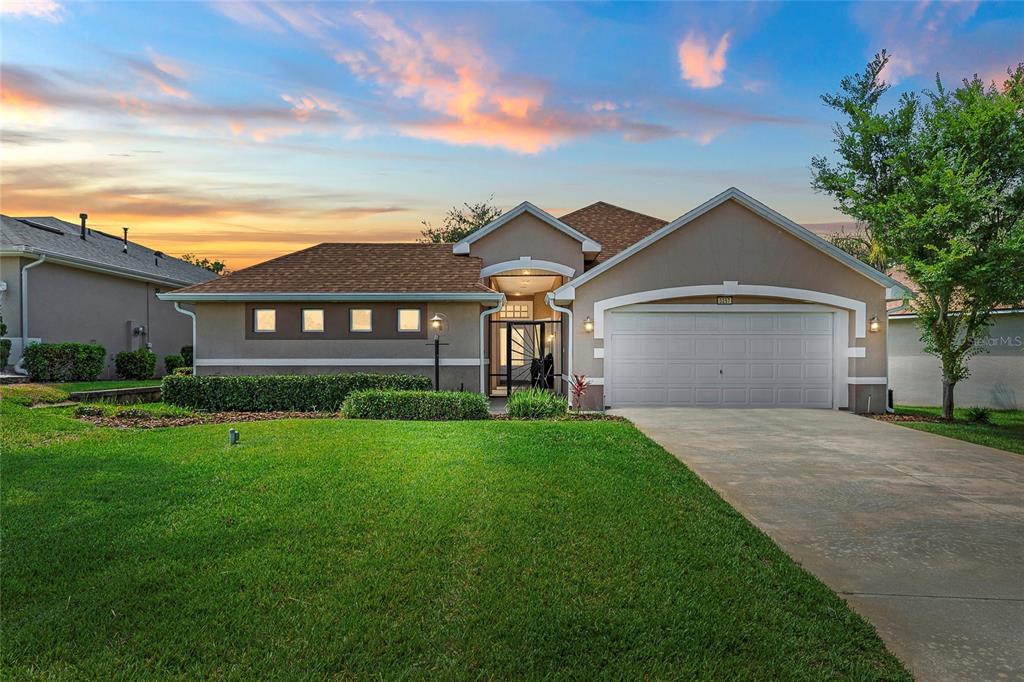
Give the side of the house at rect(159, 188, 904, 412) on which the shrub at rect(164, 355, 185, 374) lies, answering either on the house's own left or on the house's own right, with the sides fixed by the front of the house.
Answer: on the house's own right

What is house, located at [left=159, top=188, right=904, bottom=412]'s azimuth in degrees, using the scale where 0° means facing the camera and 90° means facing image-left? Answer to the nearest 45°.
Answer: approximately 0°

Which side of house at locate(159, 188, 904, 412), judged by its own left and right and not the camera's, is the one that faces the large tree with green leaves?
left

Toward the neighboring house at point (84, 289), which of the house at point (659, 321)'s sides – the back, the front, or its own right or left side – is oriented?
right

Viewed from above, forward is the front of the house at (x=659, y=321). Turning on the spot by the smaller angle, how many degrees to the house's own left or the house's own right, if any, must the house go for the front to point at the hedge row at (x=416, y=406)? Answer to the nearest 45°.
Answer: approximately 45° to the house's own right

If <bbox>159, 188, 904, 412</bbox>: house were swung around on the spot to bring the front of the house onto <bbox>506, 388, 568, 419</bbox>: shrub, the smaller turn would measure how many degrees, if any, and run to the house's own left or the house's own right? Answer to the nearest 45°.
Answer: approximately 45° to the house's own right

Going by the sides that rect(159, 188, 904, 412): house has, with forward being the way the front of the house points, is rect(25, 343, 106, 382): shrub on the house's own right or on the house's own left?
on the house's own right

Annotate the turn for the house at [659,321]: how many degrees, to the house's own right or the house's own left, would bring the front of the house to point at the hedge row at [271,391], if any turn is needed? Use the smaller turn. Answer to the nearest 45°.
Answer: approximately 90° to the house's own right
